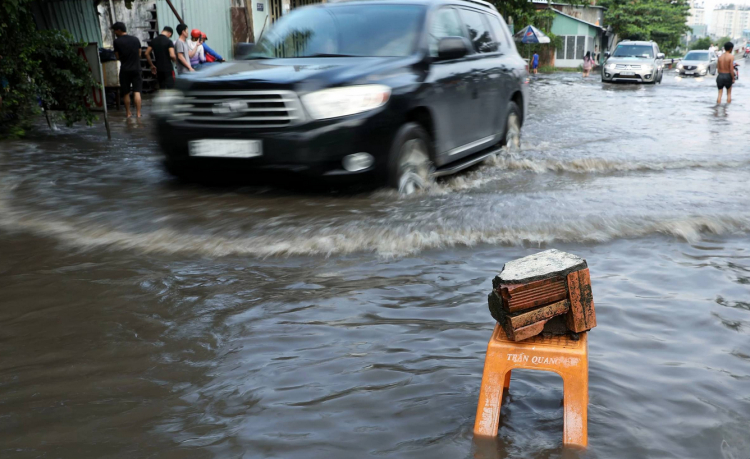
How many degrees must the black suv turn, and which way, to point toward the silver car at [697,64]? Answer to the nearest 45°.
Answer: approximately 180°

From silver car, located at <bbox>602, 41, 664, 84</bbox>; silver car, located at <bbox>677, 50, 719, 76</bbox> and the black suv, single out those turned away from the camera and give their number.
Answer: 0

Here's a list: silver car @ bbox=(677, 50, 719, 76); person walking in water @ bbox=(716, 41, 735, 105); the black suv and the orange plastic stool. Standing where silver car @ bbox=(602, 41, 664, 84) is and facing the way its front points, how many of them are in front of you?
3

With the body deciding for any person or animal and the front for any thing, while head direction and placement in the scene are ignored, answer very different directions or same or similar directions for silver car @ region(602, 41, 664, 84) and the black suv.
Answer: same or similar directions

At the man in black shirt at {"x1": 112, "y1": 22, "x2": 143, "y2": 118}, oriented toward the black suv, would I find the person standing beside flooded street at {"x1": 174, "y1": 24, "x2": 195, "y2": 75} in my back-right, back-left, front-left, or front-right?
back-left

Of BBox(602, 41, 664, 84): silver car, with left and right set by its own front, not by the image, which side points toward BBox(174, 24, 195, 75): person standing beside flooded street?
front

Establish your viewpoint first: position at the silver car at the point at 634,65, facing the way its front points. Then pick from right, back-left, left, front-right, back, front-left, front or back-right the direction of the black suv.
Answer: front

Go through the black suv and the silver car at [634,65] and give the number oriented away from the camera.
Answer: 0

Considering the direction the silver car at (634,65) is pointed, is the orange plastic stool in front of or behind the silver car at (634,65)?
in front

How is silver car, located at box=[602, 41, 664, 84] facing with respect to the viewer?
toward the camera

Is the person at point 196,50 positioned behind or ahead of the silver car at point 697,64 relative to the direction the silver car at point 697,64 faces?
ahead

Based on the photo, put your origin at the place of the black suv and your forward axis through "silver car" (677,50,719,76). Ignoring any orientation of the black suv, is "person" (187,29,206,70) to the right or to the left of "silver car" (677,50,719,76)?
left

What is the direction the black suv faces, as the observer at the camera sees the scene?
facing the viewer and to the left of the viewer
